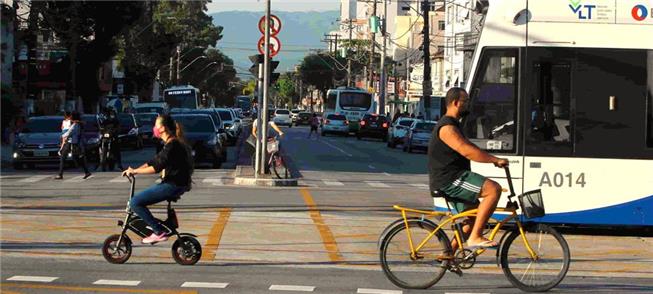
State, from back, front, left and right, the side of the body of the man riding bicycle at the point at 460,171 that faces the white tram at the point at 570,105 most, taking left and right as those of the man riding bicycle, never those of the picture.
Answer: left

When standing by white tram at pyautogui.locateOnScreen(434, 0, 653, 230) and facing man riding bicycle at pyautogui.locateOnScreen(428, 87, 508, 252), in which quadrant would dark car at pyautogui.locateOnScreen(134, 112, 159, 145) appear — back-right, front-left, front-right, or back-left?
back-right

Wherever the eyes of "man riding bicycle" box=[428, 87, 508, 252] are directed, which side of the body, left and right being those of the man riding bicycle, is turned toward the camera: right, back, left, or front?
right

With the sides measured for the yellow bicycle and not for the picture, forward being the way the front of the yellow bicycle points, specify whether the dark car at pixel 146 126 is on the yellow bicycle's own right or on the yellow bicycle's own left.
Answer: on the yellow bicycle's own left

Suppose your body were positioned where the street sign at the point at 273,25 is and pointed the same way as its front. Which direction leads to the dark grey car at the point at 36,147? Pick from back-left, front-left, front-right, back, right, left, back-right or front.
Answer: back-right

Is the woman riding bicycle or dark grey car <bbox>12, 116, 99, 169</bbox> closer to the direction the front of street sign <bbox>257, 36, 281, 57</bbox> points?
the woman riding bicycle

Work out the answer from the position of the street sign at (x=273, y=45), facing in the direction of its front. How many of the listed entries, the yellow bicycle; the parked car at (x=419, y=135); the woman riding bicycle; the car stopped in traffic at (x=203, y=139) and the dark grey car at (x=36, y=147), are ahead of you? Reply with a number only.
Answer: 2

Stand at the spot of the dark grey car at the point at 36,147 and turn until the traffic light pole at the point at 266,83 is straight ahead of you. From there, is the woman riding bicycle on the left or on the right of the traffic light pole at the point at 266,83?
right

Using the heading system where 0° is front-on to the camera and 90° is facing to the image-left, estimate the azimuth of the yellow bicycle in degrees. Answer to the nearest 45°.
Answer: approximately 270°

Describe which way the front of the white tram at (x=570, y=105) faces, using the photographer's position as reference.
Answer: facing to the left of the viewer

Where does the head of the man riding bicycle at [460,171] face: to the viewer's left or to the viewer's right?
to the viewer's right

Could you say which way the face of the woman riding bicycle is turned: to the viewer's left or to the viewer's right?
to the viewer's left

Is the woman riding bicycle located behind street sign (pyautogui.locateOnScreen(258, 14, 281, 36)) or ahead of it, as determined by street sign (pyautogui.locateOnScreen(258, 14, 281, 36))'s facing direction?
ahead
